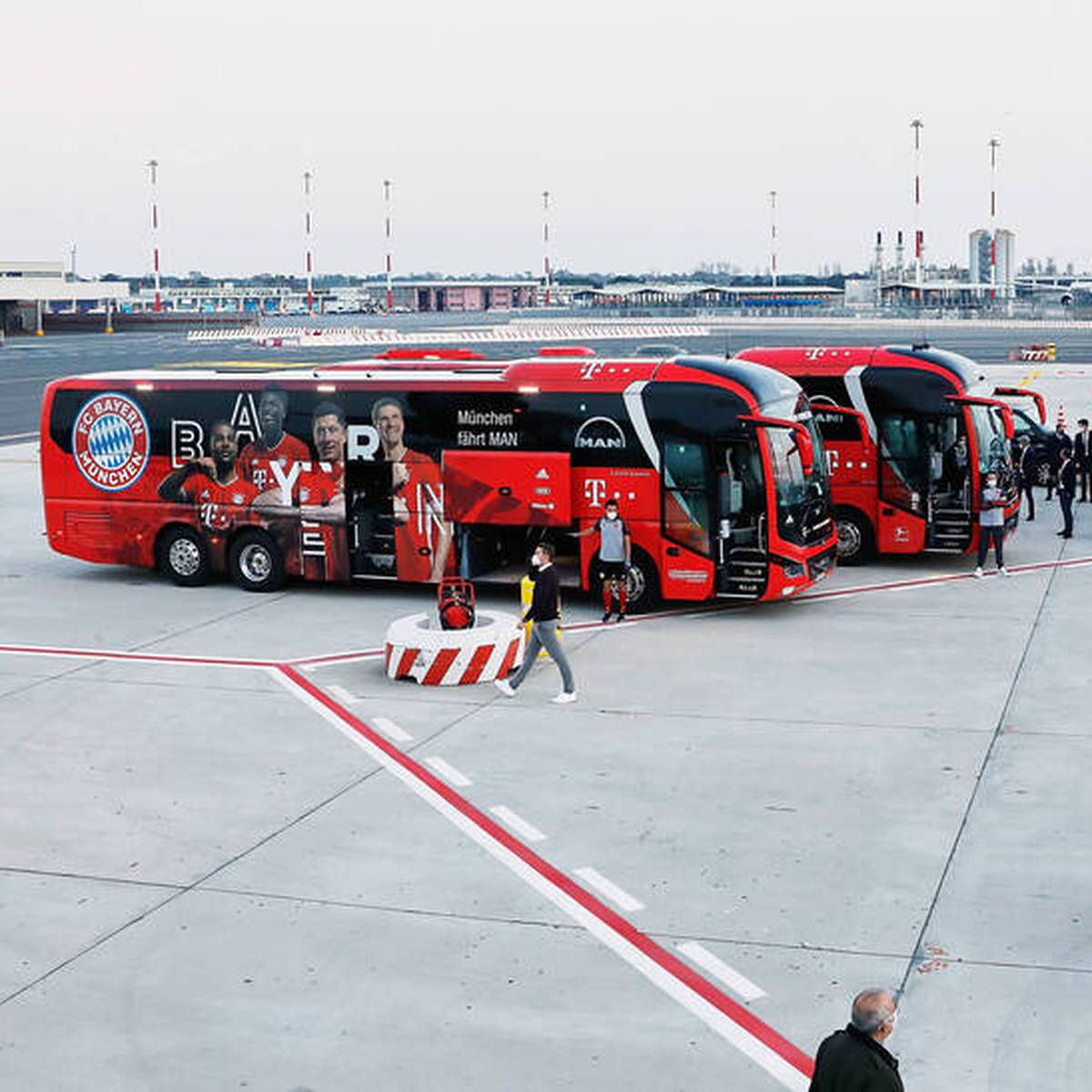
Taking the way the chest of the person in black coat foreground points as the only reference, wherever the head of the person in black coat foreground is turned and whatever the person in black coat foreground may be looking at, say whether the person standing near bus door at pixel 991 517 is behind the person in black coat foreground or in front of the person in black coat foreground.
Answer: in front

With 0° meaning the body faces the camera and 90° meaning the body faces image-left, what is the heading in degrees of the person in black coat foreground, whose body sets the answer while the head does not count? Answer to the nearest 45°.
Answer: approximately 225°

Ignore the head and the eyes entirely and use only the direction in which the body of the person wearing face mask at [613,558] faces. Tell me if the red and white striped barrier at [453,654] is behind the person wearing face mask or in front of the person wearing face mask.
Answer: in front

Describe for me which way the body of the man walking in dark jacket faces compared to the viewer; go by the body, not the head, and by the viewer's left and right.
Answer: facing to the left of the viewer

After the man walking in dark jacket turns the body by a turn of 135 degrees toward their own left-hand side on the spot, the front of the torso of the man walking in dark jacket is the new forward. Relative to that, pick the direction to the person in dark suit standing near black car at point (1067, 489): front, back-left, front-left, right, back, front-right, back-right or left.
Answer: left

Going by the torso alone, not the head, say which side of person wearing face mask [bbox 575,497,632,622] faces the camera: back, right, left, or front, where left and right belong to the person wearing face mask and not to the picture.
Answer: front

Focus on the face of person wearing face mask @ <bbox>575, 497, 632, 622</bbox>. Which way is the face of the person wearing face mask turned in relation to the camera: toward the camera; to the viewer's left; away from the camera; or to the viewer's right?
toward the camera

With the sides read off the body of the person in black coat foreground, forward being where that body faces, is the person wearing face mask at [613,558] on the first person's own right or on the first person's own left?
on the first person's own left

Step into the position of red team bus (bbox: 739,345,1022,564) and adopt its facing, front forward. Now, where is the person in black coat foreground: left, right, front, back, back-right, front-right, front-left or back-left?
front-right

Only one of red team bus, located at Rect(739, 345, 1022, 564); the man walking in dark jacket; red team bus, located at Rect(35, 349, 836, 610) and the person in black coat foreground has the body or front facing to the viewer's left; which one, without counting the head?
the man walking in dark jacket

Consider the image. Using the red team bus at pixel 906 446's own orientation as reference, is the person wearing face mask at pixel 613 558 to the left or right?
on its right

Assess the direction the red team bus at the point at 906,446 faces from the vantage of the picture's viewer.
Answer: facing the viewer and to the right of the viewer

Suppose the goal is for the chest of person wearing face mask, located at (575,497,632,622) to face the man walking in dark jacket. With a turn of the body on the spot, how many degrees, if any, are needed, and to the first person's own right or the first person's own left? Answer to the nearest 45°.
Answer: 0° — they already face them

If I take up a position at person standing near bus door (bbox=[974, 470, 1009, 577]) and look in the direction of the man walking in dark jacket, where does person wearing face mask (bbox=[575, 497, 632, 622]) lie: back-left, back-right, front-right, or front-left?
front-right

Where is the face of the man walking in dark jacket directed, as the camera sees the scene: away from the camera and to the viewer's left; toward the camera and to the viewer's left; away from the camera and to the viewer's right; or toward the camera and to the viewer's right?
toward the camera and to the viewer's left

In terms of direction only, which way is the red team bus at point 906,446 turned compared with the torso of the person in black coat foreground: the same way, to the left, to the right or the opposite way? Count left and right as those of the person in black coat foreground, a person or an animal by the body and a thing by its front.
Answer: to the right

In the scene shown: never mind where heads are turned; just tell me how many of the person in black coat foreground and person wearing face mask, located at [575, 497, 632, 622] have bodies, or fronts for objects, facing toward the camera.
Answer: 1
